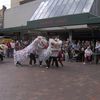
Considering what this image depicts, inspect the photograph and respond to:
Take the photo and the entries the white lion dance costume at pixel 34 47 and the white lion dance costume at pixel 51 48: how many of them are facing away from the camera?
0

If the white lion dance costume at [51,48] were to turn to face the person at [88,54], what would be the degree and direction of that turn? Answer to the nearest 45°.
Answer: approximately 90° to its left

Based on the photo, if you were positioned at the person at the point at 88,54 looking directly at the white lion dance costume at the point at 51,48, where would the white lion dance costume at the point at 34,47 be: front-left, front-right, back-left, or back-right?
front-right
